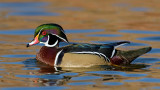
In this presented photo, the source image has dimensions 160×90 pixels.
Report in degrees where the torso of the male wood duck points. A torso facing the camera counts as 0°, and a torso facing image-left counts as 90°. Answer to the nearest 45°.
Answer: approximately 90°
